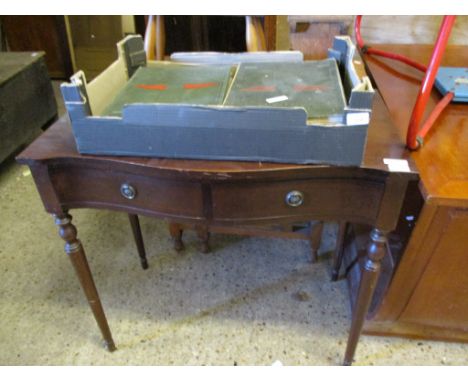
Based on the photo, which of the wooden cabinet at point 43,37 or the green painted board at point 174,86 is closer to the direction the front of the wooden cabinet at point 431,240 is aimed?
the green painted board

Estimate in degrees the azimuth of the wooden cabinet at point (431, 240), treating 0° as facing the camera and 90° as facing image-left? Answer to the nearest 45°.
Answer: approximately 0°

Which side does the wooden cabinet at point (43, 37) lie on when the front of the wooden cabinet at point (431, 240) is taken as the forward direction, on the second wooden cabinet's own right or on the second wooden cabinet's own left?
on the second wooden cabinet's own right

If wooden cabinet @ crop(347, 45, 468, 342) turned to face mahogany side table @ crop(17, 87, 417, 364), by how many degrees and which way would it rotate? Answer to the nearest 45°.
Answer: approximately 45° to its right

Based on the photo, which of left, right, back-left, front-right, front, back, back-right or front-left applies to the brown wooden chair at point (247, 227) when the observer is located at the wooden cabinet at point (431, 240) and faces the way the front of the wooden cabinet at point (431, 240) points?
right

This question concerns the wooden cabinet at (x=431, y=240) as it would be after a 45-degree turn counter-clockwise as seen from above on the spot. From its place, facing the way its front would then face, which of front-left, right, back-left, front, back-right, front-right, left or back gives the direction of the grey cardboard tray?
right

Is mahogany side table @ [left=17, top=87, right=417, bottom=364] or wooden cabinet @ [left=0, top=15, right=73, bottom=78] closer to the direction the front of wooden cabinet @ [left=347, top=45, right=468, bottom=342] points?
the mahogany side table

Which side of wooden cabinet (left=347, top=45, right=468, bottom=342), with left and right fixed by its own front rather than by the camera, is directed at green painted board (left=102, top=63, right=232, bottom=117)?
right
